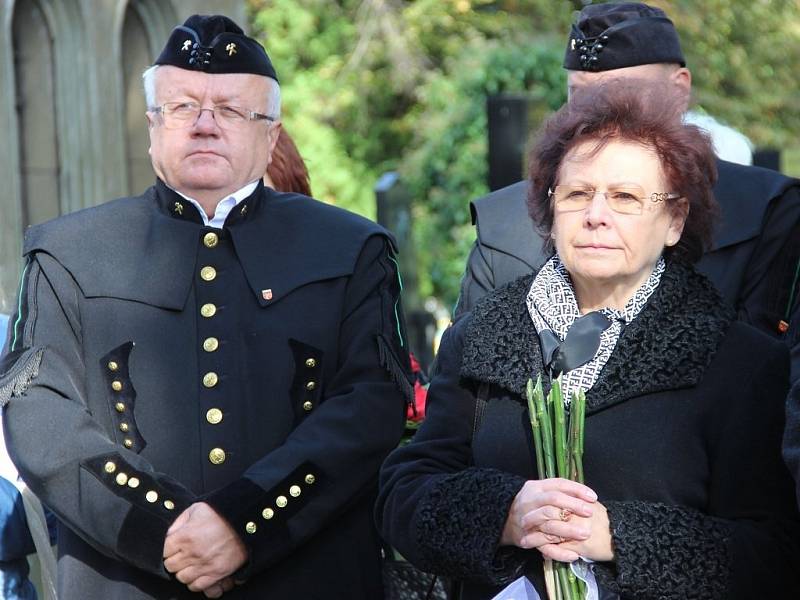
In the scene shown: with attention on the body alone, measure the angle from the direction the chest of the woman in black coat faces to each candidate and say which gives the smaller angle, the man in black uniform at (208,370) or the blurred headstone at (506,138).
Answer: the man in black uniform

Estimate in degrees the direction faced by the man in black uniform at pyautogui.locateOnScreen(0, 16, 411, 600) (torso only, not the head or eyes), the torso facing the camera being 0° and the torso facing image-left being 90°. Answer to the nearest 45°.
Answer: approximately 0°

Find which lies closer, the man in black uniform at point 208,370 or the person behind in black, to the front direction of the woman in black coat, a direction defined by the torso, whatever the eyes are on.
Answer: the man in black uniform

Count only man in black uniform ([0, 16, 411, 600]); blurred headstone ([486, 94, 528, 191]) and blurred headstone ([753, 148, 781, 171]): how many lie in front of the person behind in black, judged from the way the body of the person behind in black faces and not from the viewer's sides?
1

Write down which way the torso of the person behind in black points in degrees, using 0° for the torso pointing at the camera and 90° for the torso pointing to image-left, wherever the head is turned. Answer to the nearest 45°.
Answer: approximately 45°

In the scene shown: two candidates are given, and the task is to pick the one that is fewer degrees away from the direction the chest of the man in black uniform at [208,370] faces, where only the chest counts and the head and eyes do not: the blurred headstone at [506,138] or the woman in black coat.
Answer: the woman in black coat

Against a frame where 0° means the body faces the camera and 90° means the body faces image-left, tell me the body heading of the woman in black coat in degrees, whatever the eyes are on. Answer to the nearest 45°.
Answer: approximately 45°

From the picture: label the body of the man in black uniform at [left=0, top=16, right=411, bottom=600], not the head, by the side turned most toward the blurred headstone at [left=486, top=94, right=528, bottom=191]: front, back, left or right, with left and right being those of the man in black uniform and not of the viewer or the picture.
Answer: back

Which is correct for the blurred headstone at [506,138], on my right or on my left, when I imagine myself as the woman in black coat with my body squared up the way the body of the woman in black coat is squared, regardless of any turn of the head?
on my right

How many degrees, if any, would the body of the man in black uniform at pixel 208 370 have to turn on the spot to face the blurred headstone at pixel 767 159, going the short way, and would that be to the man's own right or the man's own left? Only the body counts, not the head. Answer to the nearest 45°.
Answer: approximately 135° to the man's own left
